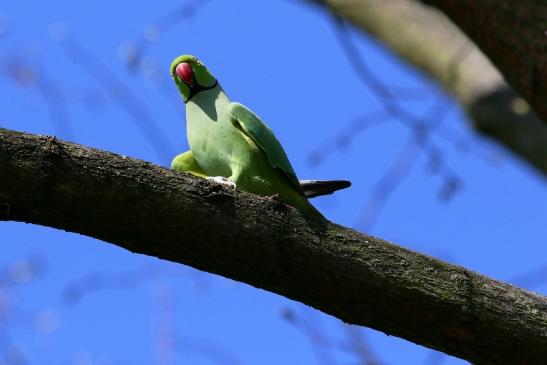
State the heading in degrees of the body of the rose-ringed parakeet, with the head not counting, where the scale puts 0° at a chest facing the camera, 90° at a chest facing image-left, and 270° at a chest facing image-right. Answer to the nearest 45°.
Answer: approximately 45°
